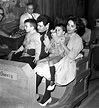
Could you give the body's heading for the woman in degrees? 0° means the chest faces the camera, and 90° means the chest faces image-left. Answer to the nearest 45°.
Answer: approximately 90°

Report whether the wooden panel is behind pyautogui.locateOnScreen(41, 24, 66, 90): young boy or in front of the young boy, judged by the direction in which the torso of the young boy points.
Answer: in front

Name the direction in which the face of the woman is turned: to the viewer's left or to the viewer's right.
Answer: to the viewer's left
